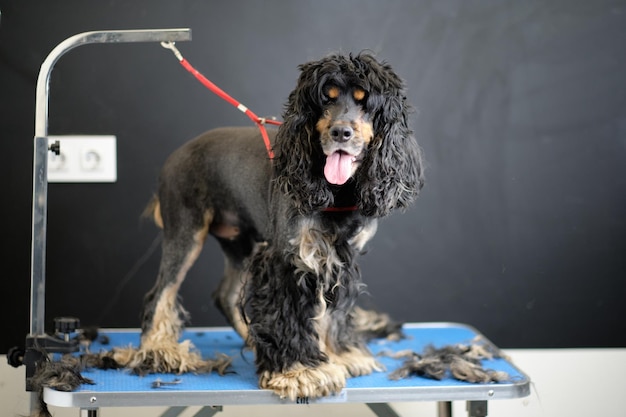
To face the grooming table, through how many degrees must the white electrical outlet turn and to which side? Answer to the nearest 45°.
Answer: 0° — it already faces it

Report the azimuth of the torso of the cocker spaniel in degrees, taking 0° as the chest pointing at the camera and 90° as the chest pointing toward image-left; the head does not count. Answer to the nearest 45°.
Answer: approximately 315°

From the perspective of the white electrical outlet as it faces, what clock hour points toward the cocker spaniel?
The cocker spaniel is roughly at 11 o'clock from the white electrical outlet.

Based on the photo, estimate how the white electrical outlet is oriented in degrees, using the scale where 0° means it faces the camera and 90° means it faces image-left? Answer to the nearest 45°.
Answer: approximately 0°

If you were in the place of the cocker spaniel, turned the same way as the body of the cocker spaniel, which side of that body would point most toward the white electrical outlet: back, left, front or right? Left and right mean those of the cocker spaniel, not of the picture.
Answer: back
